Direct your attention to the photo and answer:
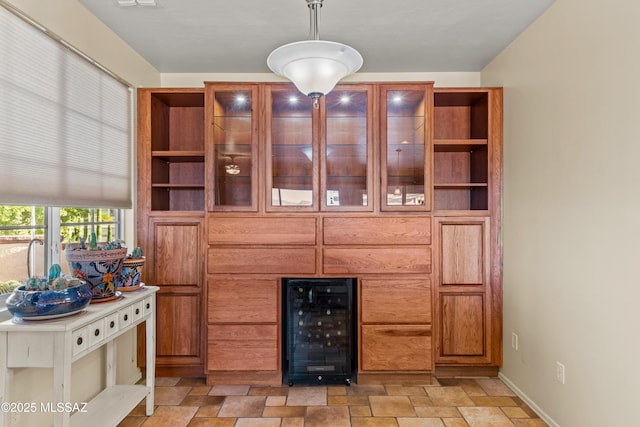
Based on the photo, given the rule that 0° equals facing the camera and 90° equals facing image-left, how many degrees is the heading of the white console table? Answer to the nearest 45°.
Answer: approximately 315°

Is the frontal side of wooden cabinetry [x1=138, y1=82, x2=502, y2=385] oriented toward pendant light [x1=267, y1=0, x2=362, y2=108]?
yes

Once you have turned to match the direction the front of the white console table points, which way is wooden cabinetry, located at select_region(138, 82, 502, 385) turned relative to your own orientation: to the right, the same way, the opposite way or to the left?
to the right

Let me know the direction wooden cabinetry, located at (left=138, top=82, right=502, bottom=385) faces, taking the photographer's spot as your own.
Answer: facing the viewer

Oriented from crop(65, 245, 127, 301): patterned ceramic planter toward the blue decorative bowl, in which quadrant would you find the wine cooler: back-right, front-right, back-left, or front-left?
back-left

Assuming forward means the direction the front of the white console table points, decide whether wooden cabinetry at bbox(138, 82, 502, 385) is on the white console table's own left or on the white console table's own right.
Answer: on the white console table's own left

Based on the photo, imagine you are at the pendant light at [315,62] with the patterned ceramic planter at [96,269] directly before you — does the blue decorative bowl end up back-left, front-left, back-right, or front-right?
front-left

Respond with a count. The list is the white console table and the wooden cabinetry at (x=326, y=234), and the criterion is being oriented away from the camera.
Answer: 0

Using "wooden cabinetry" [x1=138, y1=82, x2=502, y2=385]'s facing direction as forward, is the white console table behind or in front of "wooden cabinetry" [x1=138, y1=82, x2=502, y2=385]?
in front

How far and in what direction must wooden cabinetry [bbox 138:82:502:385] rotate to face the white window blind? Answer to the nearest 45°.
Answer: approximately 45° to its right
